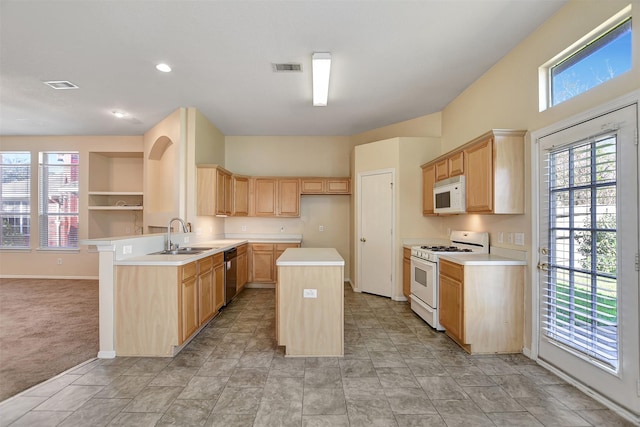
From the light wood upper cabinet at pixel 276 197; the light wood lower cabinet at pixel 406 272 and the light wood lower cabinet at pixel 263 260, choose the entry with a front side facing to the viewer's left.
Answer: the light wood lower cabinet at pixel 406 272

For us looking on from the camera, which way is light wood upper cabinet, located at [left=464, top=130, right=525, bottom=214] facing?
facing the viewer and to the left of the viewer

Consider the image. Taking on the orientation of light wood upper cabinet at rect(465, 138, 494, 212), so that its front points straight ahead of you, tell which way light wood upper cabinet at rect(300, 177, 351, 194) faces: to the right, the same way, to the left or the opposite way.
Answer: to the left

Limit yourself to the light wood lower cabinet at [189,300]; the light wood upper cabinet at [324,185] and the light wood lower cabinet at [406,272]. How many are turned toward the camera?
1

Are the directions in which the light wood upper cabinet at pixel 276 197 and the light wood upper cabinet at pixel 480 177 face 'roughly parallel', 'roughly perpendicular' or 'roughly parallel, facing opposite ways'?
roughly perpendicular

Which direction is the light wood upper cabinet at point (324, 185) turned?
toward the camera

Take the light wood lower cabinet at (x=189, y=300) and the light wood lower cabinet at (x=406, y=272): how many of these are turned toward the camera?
0

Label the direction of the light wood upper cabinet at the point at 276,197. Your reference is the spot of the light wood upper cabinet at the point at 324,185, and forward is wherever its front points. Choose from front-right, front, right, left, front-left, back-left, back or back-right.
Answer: right

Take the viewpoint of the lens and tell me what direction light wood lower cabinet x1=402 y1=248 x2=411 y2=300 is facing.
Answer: facing to the left of the viewer

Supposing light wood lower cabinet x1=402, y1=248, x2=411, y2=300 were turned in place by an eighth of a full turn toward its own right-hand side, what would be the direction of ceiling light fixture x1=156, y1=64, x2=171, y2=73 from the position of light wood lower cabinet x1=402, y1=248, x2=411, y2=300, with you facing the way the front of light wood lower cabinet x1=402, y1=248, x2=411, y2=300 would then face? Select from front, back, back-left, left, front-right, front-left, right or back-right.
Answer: left

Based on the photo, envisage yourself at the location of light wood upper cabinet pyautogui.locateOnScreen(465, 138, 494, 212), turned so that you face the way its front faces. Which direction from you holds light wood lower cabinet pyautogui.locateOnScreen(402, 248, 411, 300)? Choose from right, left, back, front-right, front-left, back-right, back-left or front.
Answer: right

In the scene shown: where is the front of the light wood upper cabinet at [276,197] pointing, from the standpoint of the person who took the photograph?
facing the viewer

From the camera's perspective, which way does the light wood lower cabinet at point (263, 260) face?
toward the camera

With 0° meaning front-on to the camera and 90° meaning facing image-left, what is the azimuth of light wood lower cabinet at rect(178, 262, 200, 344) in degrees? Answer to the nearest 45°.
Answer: approximately 270°

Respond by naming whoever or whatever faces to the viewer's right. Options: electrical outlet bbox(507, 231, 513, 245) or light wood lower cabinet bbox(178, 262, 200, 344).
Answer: the light wood lower cabinet

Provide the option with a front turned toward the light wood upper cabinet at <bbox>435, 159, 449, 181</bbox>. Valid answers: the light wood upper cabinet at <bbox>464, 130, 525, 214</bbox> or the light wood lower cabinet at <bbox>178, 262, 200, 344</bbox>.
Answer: the light wood lower cabinet
